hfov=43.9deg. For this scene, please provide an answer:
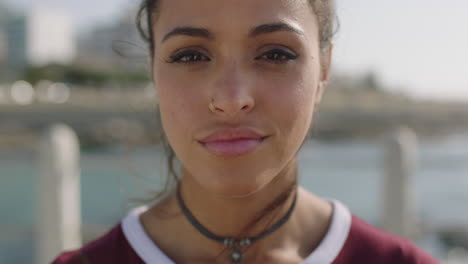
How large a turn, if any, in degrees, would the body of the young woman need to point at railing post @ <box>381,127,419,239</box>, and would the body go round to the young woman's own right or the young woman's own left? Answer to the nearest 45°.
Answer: approximately 135° to the young woman's own left

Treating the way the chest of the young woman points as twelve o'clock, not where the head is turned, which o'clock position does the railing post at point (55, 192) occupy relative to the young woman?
The railing post is roughly at 5 o'clock from the young woman.

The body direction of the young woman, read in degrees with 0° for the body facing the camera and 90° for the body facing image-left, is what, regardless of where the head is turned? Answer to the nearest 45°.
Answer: approximately 0°

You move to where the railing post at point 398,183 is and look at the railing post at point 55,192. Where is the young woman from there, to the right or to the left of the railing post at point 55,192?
left
